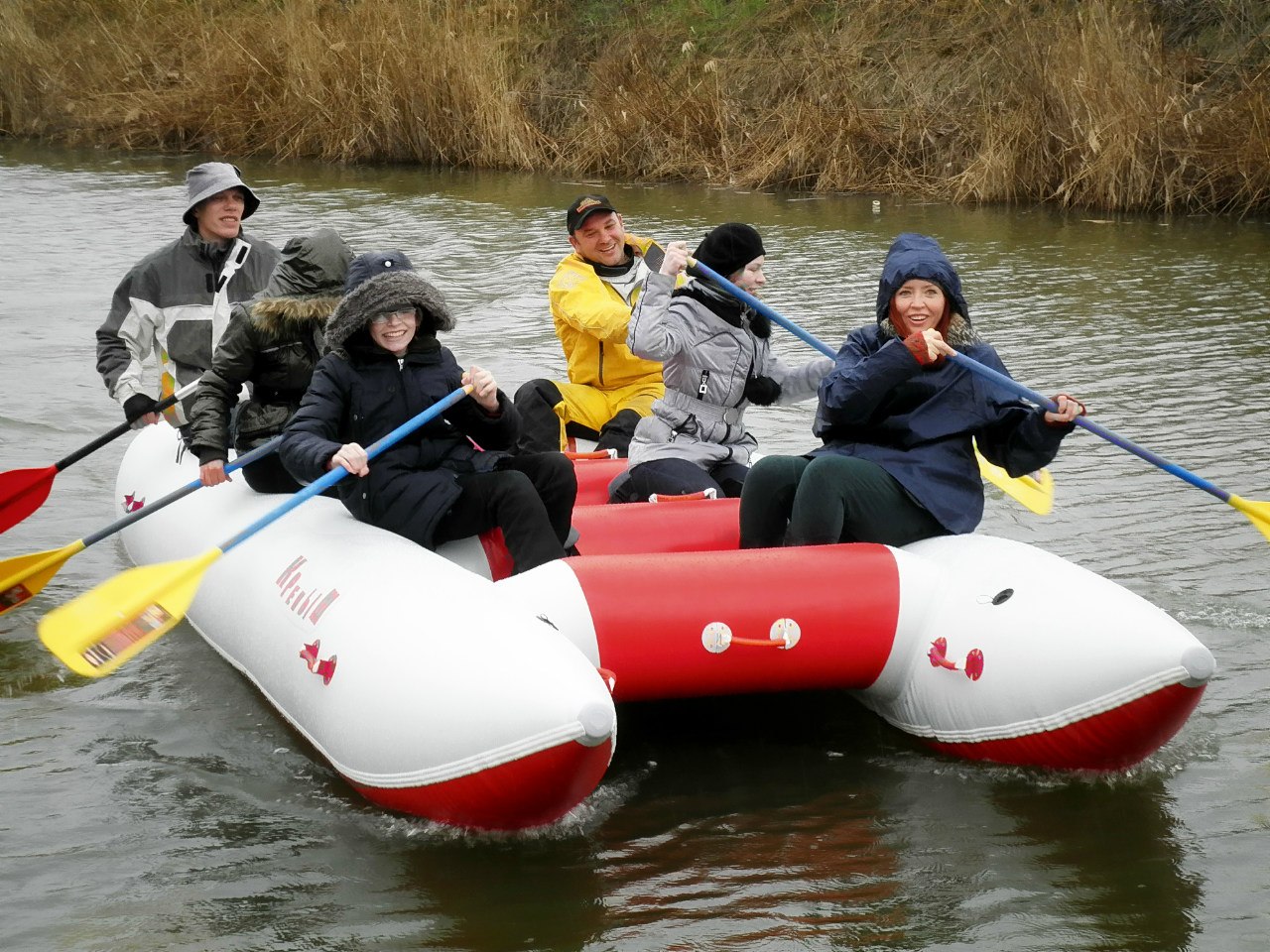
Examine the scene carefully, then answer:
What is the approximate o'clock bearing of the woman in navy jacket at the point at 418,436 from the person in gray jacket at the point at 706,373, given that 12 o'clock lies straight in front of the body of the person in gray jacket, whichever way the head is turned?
The woman in navy jacket is roughly at 3 o'clock from the person in gray jacket.

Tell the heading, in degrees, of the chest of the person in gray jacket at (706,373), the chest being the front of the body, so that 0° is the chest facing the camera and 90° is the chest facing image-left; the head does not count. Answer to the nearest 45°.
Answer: approximately 315°

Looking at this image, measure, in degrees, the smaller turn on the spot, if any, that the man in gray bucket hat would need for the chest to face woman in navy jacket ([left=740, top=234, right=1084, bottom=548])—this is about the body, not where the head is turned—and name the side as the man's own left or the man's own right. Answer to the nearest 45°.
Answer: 0° — they already face them

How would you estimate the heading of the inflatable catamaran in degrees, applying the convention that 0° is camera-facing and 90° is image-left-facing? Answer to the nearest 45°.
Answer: approximately 315°

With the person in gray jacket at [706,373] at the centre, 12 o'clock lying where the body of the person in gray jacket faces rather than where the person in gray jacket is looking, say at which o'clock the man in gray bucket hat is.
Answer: The man in gray bucket hat is roughly at 5 o'clock from the person in gray jacket.

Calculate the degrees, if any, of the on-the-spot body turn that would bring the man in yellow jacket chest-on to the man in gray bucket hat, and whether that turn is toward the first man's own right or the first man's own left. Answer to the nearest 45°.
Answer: approximately 90° to the first man's own right
